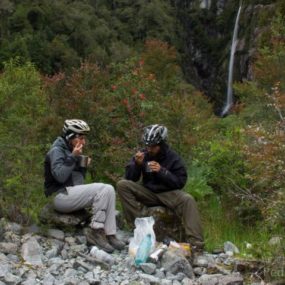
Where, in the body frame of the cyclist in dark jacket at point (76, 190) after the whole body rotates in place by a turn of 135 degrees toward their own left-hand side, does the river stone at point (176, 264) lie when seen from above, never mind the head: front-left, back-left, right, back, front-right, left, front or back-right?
back

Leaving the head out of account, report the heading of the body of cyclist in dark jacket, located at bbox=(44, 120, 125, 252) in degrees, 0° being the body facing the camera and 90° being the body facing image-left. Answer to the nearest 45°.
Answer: approximately 270°

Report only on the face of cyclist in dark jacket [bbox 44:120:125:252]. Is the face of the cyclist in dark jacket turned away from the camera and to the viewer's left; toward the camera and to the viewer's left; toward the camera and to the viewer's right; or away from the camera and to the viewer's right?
toward the camera and to the viewer's right

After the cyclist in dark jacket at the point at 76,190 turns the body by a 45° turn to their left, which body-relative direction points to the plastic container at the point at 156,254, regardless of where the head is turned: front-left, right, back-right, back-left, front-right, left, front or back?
right

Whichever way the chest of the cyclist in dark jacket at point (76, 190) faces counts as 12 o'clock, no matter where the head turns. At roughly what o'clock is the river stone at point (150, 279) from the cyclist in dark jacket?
The river stone is roughly at 2 o'clock from the cyclist in dark jacket.

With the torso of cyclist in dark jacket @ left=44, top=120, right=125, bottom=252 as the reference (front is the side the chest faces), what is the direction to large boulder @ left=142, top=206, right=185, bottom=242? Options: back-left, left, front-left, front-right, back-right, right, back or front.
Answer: front

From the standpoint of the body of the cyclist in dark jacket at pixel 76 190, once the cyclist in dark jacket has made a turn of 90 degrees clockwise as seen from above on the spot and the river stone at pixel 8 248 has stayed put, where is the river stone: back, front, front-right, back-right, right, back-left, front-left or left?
front-right

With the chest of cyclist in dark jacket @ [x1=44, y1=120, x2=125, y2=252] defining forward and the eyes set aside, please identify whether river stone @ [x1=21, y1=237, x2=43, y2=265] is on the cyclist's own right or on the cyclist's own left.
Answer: on the cyclist's own right

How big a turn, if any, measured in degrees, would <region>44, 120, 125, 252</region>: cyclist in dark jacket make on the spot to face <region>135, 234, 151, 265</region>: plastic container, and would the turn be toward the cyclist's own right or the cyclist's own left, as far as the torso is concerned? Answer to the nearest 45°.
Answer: approximately 45° to the cyclist's own right

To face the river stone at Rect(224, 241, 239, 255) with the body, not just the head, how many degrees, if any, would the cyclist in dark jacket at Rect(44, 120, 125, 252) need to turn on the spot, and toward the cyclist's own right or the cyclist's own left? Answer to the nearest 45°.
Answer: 0° — they already face it

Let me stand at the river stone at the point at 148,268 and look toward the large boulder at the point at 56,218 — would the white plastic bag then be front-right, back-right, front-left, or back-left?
front-right

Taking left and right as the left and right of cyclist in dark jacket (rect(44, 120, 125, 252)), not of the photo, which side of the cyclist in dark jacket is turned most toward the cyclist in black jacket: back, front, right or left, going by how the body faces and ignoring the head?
front

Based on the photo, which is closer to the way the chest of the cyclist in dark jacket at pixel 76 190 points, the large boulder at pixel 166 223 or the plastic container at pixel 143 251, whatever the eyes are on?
the large boulder

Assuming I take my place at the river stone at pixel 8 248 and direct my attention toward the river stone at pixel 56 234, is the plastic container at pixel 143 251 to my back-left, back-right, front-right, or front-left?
front-right

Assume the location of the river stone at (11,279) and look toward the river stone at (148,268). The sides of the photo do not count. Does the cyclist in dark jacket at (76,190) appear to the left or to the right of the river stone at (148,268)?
left

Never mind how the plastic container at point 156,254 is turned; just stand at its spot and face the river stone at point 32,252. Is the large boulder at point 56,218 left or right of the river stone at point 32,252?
right
